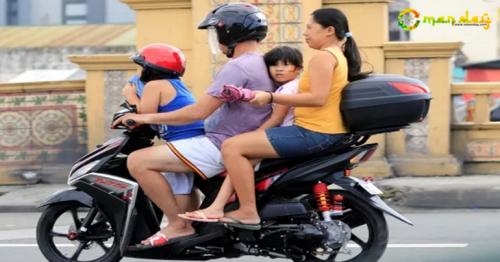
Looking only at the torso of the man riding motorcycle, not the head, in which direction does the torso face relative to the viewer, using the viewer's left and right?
facing to the left of the viewer

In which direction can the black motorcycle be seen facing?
to the viewer's left
